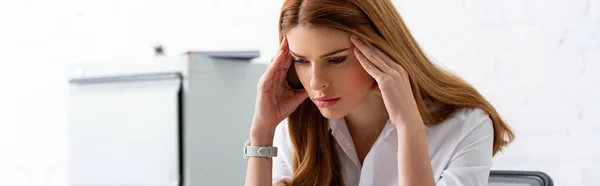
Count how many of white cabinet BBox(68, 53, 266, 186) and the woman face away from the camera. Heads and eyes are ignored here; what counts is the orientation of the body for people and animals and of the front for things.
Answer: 0

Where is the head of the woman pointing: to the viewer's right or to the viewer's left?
to the viewer's left

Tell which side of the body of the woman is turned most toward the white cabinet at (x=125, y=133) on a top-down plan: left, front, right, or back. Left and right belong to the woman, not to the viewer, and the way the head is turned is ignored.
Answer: right

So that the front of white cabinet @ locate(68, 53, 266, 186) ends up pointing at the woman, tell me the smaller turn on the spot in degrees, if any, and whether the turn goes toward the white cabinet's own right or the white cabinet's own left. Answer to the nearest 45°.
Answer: approximately 90° to the white cabinet's own left

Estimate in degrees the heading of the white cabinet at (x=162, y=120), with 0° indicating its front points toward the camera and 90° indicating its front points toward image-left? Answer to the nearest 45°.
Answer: approximately 45°
